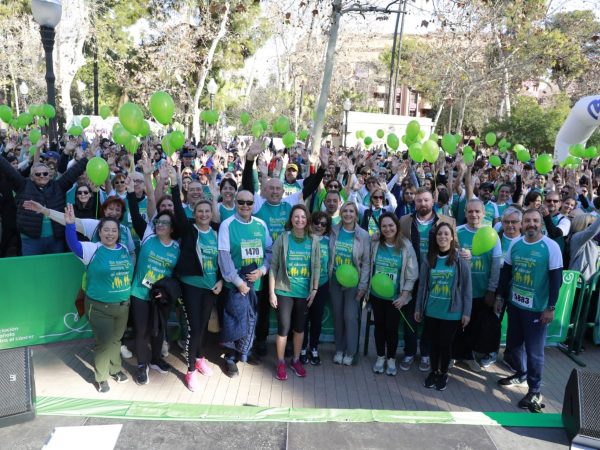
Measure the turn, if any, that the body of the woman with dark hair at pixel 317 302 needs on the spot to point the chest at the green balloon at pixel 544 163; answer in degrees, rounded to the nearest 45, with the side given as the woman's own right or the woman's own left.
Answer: approximately 135° to the woman's own left

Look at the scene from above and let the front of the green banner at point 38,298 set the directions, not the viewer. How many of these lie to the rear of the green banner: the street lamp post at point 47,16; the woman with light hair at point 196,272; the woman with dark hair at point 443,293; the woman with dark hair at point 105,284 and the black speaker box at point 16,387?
1

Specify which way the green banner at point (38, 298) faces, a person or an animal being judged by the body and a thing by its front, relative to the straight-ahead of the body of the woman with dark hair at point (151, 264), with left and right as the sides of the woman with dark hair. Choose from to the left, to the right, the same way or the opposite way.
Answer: the same way

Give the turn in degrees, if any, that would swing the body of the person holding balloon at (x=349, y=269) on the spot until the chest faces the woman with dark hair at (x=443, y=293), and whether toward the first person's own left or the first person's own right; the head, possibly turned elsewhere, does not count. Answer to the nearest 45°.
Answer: approximately 90° to the first person's own left

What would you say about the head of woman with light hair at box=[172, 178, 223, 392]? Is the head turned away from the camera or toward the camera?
toward the camera

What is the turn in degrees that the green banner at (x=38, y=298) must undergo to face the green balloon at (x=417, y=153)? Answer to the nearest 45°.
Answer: approximately 90° to its left

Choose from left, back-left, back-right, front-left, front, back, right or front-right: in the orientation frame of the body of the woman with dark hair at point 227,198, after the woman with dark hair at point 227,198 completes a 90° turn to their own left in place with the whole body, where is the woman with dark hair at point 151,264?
back-right

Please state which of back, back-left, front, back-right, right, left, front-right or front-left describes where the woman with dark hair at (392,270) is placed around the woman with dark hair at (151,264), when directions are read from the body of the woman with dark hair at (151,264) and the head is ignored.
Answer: left

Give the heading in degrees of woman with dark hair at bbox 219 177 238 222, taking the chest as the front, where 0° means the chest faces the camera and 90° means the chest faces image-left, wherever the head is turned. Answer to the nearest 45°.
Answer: approximately 0°

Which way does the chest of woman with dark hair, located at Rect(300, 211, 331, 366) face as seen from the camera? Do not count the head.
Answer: toward the camera

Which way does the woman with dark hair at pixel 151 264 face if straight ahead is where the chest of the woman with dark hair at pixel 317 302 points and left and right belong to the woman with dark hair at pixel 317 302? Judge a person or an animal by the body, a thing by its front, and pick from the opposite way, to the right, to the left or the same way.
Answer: the same way

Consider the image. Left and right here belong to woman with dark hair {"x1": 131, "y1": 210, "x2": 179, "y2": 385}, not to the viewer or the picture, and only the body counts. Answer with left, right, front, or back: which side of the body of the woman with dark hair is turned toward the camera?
front

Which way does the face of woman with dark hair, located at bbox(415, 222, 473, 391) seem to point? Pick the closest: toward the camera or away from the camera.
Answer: toward the camera

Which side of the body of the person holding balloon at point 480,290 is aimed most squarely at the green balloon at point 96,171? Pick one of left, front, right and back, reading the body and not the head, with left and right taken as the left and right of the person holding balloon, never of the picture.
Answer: right

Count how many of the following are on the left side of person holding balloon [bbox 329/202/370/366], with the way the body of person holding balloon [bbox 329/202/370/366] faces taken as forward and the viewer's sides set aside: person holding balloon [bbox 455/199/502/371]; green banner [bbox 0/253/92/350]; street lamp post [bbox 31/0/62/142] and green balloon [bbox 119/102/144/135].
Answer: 1

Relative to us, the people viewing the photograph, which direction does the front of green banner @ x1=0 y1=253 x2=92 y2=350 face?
facing the viewer

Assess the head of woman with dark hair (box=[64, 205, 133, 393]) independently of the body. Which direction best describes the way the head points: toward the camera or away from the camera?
toward the camera

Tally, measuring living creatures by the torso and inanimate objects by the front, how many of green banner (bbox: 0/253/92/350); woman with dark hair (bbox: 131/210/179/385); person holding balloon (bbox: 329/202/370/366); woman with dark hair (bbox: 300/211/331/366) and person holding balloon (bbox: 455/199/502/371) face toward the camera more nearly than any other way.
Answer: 5

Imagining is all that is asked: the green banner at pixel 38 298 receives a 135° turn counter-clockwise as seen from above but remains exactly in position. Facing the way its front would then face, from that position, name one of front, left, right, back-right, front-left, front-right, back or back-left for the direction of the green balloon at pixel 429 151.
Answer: front-right

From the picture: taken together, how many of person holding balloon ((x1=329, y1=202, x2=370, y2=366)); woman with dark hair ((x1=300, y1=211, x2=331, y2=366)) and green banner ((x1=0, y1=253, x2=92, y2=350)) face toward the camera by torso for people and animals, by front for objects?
3
